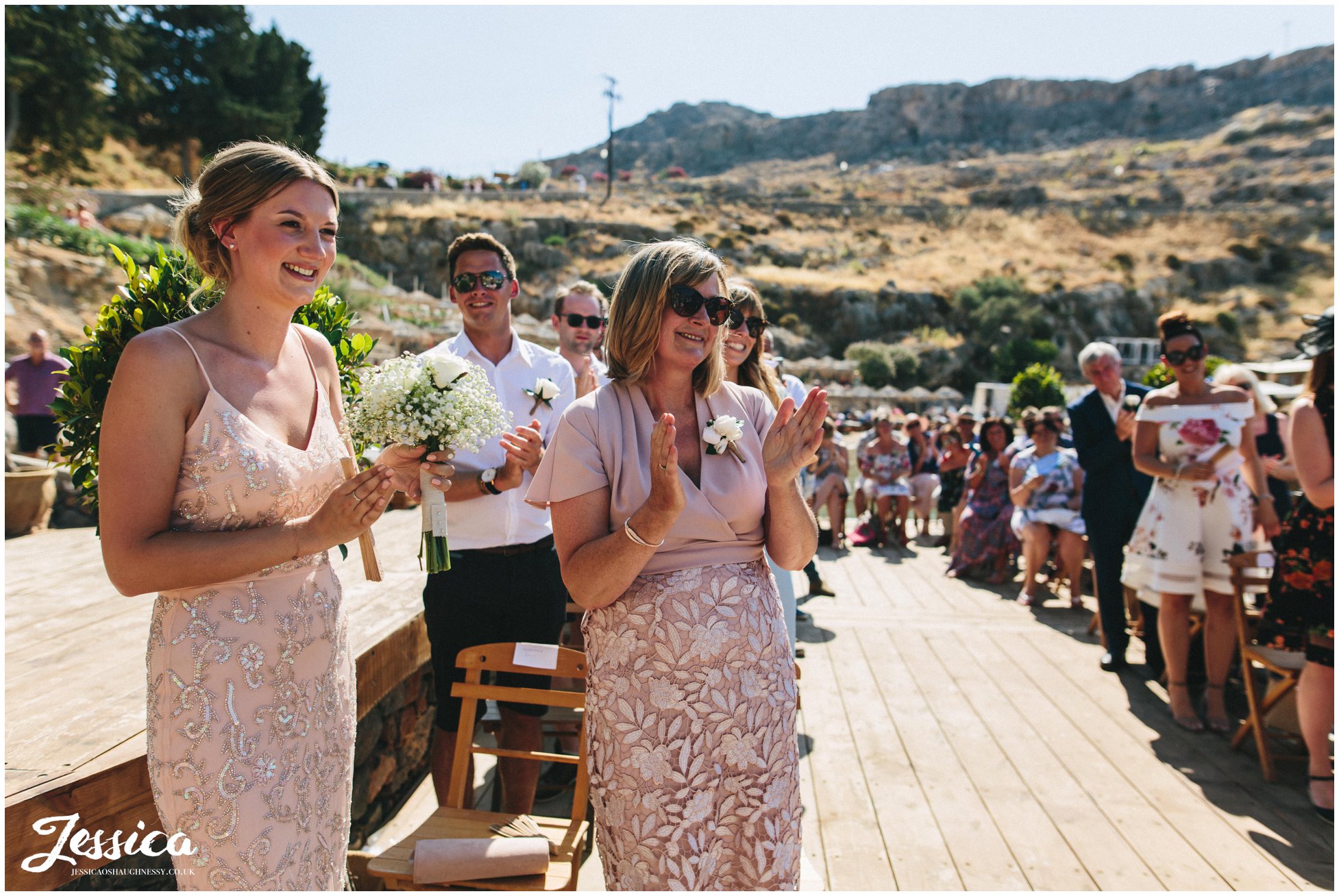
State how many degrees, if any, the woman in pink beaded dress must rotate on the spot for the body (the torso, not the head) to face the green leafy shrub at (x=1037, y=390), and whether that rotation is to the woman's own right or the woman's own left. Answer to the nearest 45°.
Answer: approximately 90° to the woman's own left

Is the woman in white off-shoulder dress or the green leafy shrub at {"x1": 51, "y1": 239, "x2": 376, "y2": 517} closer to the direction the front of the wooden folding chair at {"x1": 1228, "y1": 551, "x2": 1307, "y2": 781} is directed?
the green leafy shrub

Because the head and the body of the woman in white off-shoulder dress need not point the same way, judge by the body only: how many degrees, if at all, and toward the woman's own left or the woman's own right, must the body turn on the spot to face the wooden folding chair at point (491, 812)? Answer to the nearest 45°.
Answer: approximately 45° to the woman's own right

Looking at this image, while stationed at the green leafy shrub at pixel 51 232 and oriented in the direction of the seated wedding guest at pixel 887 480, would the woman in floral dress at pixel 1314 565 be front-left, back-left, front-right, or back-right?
front-right

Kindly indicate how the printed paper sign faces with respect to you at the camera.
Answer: facing the viewer

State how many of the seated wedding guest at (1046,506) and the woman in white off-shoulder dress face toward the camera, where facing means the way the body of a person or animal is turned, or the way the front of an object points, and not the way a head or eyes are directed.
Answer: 2

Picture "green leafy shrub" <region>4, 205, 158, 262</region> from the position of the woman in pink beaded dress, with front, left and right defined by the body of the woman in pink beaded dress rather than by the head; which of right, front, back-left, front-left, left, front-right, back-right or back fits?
back-left

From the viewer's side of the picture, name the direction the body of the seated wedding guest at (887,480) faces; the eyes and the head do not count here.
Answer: toward the camera

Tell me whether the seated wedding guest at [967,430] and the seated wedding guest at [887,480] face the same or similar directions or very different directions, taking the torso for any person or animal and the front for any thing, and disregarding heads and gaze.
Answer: same or similar directions

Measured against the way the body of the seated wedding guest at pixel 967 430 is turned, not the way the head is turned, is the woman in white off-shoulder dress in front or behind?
in front

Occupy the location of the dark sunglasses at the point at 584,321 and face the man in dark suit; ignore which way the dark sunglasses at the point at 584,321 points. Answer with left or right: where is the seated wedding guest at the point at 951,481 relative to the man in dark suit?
left

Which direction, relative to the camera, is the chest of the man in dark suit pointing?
toward the camera

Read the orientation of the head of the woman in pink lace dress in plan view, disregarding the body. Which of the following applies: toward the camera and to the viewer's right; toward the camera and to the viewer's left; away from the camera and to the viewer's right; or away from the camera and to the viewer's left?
toward the camera and to the viewer's right

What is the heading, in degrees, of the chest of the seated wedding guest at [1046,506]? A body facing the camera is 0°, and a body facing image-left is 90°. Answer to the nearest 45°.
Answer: approximately 0°

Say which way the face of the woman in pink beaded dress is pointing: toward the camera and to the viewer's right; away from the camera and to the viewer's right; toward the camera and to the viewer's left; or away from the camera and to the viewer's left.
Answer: toward the camera and to the viewer's right

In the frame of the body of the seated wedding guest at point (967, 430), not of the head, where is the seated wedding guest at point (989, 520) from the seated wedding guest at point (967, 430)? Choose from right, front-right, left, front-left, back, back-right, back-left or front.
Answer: front

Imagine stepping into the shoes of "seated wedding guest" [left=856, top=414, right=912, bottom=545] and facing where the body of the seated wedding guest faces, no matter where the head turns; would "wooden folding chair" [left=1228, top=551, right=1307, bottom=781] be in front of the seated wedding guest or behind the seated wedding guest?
in front
